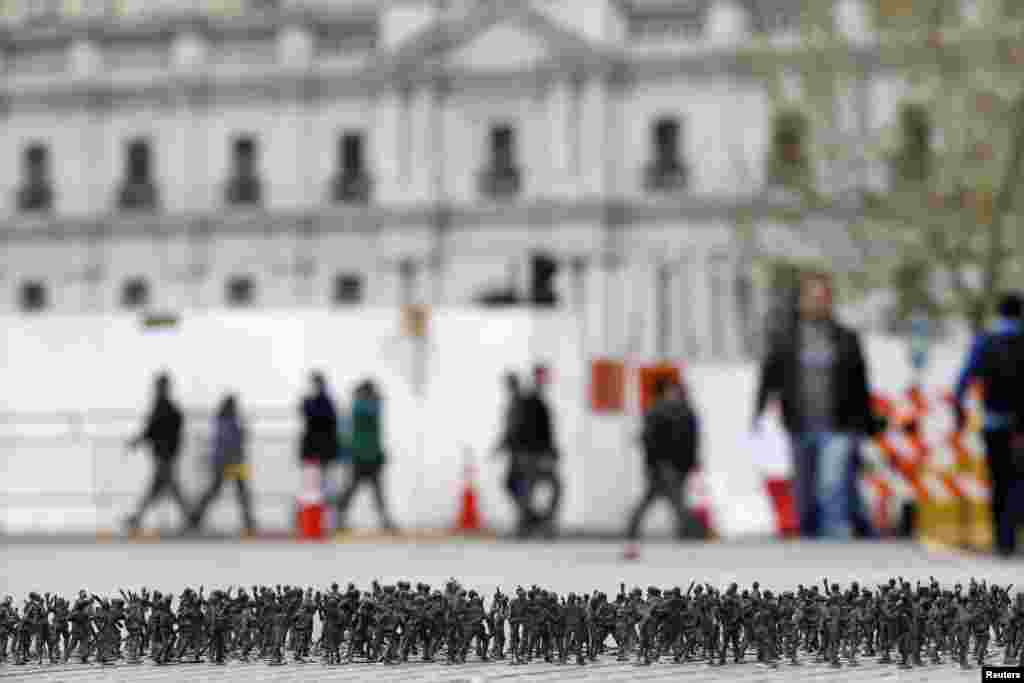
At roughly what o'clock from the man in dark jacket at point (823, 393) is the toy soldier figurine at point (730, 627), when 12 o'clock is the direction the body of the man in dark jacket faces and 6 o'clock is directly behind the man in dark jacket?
The toy soldier figurine is roughly at 12 o'clock from the man in dark jacket.

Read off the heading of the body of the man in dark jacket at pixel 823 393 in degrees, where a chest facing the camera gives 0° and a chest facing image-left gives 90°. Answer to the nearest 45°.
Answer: approximately 0°

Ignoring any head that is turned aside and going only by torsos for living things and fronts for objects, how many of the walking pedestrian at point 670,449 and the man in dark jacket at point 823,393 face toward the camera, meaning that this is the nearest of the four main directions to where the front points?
1
